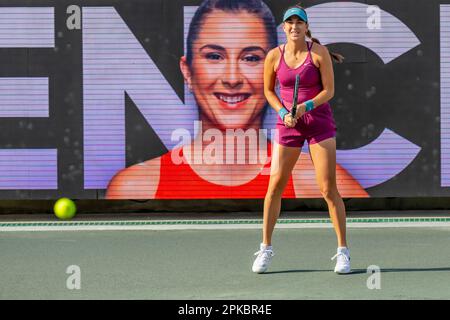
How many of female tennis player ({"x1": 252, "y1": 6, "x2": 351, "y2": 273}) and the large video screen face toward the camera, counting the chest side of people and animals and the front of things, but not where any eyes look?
2

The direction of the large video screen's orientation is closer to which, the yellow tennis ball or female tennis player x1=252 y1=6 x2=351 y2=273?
the female tennis player

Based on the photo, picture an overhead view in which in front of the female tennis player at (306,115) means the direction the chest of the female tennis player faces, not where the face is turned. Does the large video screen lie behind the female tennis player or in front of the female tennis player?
behind

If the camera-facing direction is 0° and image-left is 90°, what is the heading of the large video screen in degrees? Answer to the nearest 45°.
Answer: approximately 0°

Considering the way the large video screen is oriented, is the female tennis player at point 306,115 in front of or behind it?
in front
